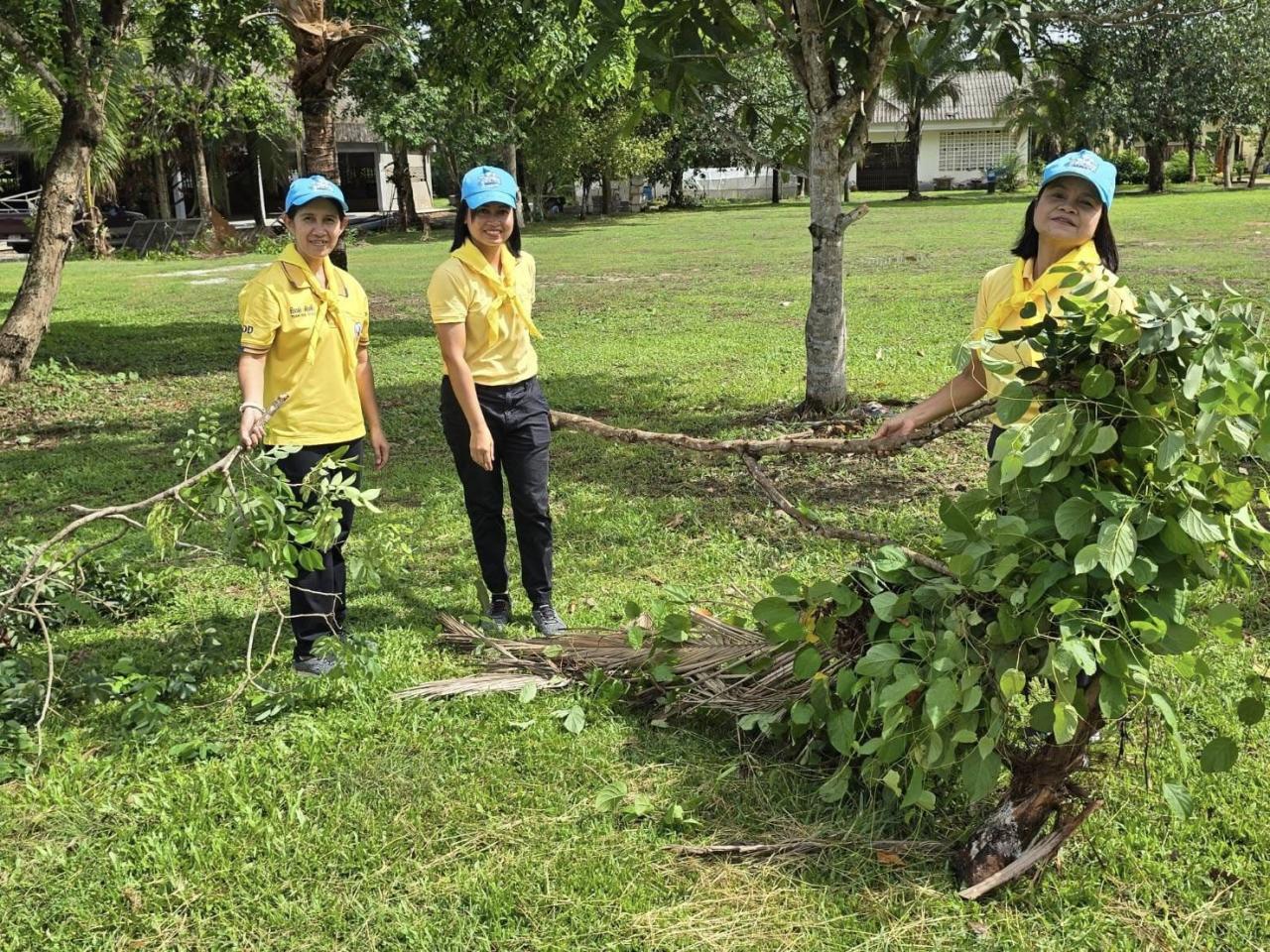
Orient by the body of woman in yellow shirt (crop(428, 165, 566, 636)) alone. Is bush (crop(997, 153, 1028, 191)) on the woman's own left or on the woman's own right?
on the woman's own left

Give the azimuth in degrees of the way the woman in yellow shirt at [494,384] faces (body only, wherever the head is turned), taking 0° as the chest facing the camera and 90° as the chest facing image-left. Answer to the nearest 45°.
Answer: approximately 315°

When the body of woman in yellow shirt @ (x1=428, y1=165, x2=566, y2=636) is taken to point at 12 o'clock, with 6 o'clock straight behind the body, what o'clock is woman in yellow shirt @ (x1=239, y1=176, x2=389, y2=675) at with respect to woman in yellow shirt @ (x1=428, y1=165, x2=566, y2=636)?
woman in yellow shirt @ (x1=239, y1=176, x2=389, y2=675) is roughly at 4 o'clock from woman in yellow shirt @ (x1=428, y1=165, x2=566, y2=636).

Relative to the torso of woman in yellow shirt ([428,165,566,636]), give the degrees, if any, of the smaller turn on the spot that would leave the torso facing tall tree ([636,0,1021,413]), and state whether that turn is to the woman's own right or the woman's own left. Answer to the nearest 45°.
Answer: approximately 90° to the woman's own left

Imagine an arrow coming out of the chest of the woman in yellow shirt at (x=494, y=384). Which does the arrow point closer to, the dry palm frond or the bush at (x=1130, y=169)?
the dry palm frond

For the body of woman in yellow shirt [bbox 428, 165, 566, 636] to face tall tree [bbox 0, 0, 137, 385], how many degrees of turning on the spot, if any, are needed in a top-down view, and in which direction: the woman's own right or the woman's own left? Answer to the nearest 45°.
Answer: approximately 180°

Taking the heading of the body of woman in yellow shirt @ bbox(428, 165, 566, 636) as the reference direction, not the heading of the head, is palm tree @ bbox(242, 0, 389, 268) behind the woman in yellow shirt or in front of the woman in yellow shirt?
behind

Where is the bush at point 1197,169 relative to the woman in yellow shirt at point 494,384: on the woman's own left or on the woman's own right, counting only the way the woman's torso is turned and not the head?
on the woman's own left

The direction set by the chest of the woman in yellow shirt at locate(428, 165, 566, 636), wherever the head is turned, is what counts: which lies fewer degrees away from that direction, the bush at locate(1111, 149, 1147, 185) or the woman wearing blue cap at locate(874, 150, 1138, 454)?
the woman wearing blue cap
